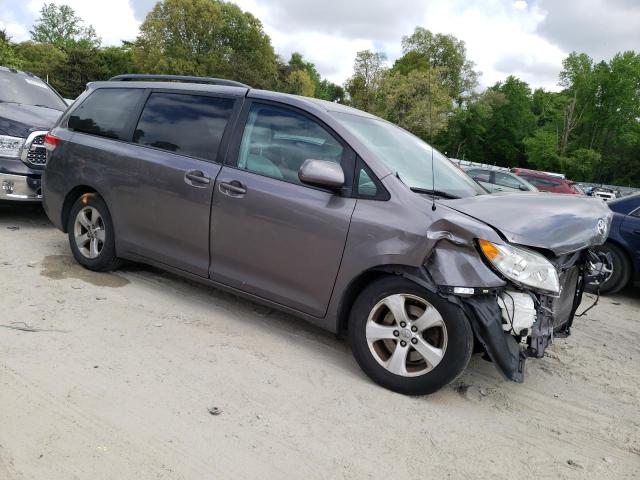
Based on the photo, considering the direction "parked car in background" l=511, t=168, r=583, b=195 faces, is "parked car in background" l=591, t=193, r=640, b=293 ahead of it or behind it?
ahead

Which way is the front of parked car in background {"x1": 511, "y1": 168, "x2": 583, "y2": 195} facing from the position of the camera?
facing the viewer and to the right of the viewer

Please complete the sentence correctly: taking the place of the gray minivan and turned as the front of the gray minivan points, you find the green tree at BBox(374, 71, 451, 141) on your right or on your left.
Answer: on your left

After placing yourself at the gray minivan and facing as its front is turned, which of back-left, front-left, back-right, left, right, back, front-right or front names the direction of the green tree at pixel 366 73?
back-left

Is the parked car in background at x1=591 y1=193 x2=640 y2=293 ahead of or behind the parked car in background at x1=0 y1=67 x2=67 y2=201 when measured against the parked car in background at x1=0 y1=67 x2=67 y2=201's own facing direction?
ahead

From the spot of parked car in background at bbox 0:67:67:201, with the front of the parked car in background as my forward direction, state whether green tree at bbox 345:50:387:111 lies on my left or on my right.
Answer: on my left

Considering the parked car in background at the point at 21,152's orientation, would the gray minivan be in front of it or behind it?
in front

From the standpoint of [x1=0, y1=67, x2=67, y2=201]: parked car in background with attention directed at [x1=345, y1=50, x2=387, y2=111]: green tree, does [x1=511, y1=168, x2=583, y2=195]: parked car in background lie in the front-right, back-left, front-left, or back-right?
front-right
